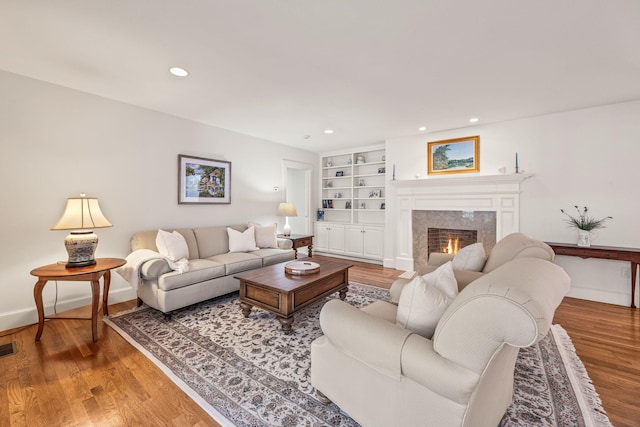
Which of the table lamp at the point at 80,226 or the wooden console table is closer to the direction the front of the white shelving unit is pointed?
the table lamp

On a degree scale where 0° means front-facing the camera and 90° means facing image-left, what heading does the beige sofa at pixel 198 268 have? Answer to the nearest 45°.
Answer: approximately 315°

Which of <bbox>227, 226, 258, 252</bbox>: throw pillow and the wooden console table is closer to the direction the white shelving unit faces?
the throw pillow

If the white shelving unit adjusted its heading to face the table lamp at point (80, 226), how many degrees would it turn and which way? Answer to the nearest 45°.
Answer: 0° — it already faces it

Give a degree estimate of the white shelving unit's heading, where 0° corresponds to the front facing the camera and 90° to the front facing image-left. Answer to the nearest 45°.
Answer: approximately 45°

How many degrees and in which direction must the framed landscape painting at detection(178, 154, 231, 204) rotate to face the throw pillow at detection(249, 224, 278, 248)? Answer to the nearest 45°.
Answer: approximately 45° to its left

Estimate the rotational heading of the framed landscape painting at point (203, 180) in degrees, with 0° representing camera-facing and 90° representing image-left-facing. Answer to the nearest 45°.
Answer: approximately 315°

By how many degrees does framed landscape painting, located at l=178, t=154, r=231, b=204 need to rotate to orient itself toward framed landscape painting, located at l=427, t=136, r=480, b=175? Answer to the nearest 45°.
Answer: approximately 45° to its left

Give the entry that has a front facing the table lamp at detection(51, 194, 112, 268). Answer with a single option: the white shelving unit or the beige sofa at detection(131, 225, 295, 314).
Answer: the white shelving unit

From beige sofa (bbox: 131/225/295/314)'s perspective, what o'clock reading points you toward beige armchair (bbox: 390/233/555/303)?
The beige armchair is roughly at 12 o'clock from the beige sofa.
